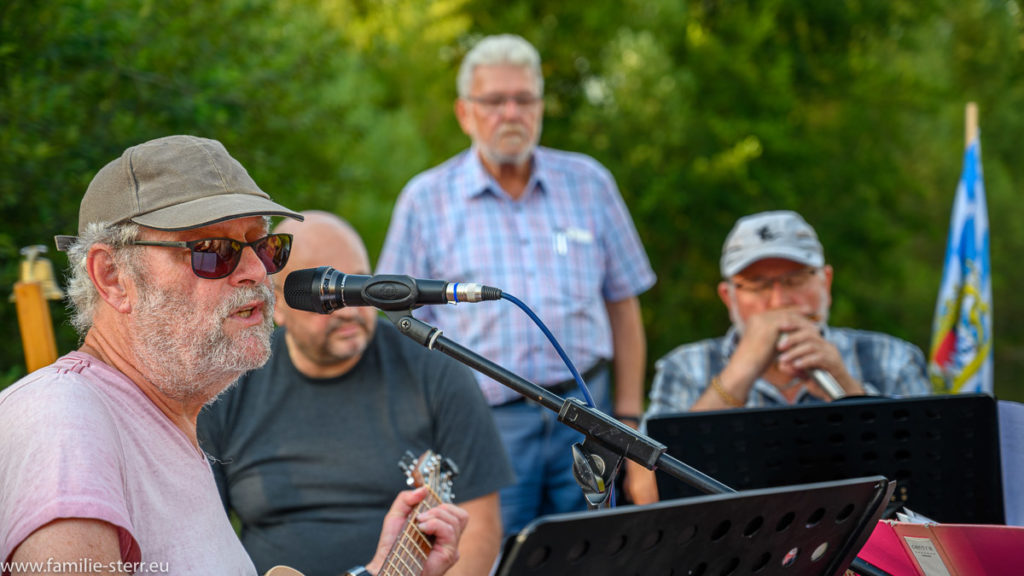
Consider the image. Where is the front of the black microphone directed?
to the viewer's left

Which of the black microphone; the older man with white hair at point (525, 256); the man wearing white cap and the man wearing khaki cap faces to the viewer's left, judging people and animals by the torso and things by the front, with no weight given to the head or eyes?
the black microphone

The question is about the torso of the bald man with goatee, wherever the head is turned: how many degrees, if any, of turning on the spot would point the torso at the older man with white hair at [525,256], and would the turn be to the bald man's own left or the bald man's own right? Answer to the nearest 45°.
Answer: approximately 135° to the bald man's own left

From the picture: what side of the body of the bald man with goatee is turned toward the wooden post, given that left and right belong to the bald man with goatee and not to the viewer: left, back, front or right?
right

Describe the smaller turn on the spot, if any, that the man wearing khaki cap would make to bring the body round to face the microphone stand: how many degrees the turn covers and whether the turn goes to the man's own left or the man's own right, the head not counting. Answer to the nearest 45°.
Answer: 0° — they already face it

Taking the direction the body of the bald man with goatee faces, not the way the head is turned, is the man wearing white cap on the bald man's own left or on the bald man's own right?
on the bald man's own left

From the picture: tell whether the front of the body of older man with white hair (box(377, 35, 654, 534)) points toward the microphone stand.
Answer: yes

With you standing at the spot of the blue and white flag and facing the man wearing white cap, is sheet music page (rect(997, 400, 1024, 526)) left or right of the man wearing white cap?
left

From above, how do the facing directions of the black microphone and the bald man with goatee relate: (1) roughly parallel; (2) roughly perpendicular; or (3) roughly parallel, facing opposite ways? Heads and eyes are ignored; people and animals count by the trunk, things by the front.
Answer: roughly perpendicular

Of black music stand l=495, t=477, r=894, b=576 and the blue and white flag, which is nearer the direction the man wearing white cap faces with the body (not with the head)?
the black music stand
